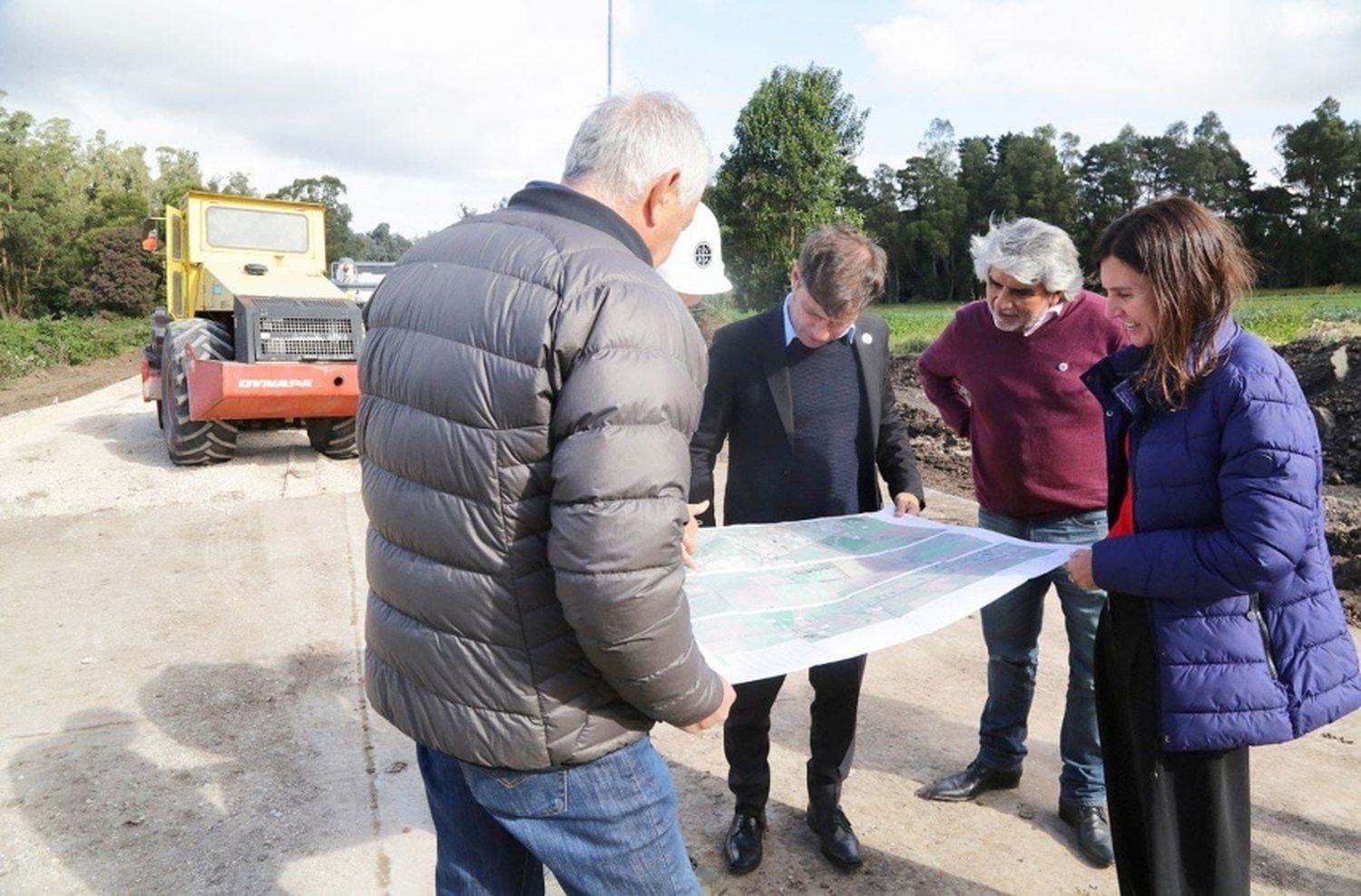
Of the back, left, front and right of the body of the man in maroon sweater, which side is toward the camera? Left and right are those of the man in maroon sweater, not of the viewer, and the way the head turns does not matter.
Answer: front

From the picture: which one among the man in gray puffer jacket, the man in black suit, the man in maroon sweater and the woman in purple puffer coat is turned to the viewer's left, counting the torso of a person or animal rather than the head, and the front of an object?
the woman in purple puffer coat

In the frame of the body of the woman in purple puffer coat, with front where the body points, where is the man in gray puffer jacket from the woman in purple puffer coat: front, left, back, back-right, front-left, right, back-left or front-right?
front-left

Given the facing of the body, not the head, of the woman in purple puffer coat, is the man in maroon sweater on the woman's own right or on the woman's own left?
on the woman's own right

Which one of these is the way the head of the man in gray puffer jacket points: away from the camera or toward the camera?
away from the camera

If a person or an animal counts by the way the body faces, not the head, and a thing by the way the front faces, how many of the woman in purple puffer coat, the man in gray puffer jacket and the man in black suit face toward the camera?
1

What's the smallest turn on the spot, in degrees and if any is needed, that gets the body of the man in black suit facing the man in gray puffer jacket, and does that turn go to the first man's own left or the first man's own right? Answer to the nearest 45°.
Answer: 0° — they already face them

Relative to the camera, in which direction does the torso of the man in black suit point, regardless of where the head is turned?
toward the camera

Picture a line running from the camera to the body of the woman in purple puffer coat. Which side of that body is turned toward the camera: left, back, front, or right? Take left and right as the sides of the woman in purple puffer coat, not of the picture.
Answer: left

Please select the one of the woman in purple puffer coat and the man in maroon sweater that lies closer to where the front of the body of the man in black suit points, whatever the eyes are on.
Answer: the woman in purple puffer coat

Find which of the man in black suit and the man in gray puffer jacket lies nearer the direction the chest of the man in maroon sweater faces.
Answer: the man in gray puffer jacket

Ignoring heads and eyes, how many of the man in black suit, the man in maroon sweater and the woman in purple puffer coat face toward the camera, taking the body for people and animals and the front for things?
2

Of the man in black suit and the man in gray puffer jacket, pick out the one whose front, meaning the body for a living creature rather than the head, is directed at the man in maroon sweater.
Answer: the man in gray puffer jacket

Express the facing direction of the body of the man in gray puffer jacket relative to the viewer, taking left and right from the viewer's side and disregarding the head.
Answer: facing away from the viewer and to the right of the viewer

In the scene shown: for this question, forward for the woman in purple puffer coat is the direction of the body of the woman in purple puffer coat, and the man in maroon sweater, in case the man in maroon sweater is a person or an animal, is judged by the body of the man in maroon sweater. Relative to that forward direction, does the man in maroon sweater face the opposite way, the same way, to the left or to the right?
to the left

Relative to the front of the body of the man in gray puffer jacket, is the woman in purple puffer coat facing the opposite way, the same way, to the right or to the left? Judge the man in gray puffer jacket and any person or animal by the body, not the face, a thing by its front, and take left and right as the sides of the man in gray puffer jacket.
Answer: to the left

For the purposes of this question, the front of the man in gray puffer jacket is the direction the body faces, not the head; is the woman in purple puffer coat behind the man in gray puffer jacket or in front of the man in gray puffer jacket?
in front
